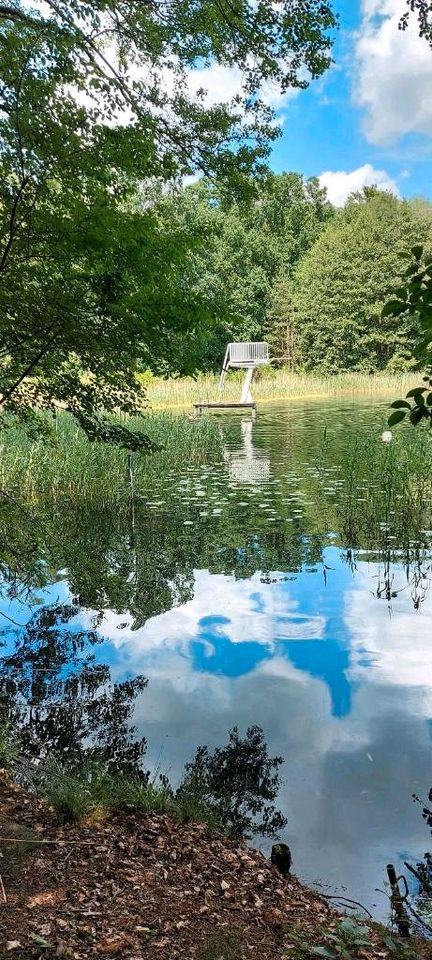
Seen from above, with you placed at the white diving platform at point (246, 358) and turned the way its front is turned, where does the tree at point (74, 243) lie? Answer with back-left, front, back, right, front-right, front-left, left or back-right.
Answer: right

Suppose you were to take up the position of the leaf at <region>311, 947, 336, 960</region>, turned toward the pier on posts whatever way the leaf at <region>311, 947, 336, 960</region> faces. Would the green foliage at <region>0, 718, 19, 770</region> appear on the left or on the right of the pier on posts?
left

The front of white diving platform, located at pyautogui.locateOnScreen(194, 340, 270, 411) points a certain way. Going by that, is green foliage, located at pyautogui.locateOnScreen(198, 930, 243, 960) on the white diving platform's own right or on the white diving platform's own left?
on the white diving platform's own right

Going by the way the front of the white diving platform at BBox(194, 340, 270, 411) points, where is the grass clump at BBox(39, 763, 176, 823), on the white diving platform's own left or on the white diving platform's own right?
on the white diving platform's own right

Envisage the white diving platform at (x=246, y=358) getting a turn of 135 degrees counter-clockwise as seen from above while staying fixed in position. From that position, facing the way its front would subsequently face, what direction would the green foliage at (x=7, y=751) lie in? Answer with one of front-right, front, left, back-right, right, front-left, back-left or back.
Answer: back-left
